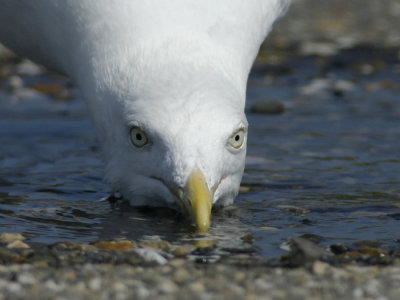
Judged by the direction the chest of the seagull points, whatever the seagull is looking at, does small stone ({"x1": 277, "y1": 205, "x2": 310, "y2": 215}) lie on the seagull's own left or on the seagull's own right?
on the seagull's own left

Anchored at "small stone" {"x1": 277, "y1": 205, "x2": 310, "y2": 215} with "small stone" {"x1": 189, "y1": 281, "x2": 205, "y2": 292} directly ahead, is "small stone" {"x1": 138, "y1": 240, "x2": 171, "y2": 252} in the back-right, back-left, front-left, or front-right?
front-right

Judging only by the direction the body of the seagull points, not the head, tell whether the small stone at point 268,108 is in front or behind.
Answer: behind

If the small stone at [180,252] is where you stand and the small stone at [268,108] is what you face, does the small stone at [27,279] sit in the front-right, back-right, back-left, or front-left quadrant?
back-left

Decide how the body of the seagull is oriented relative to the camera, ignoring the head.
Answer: toward the camera
